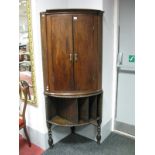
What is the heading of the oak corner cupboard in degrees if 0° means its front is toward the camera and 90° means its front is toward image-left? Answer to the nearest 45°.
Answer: approximately 0°

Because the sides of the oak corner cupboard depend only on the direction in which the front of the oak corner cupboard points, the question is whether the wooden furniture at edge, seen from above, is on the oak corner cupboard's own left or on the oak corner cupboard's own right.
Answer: on the oak corner cupboard's own right
